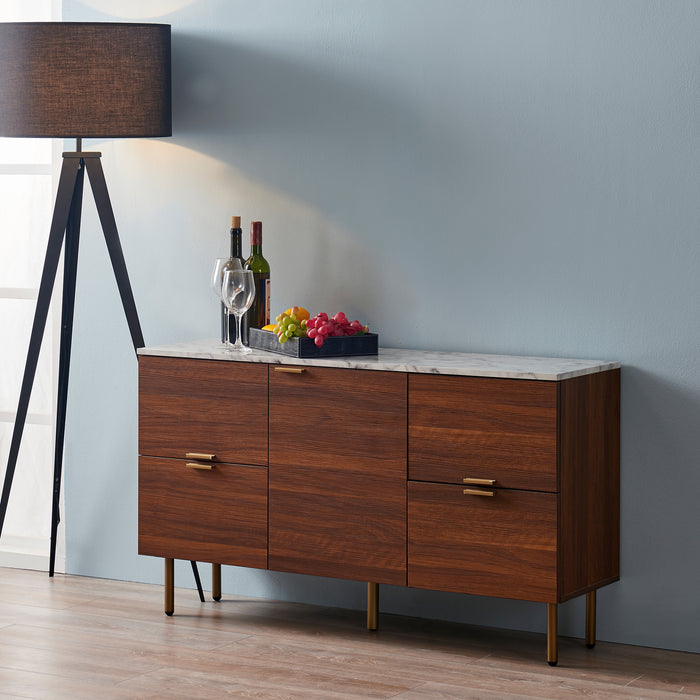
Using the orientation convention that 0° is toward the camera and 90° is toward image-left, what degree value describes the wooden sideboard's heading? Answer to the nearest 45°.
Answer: approximately 45°
